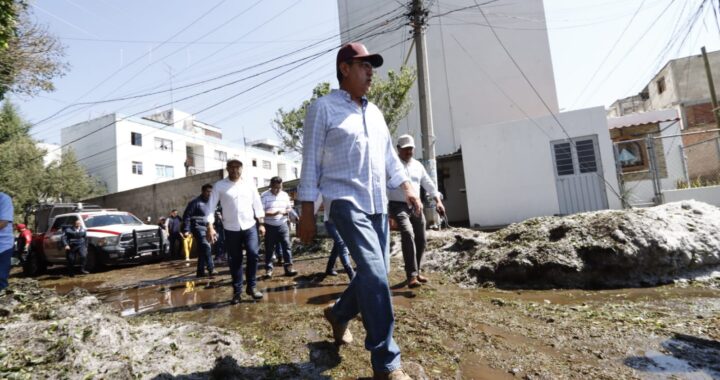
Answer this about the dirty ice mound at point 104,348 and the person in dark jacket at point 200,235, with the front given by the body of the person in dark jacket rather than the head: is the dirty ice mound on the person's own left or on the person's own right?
on the person's own right

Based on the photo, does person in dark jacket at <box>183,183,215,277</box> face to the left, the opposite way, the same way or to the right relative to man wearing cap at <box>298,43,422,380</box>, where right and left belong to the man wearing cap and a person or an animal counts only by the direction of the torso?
the same way

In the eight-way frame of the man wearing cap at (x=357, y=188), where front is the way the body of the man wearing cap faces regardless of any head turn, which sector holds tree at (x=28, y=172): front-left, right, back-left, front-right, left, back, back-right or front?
back

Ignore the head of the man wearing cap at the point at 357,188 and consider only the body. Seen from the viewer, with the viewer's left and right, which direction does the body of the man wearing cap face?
facing the viewer and to the right of the viewer

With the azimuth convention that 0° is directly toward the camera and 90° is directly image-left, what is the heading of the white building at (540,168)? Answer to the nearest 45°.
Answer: approximately 0°

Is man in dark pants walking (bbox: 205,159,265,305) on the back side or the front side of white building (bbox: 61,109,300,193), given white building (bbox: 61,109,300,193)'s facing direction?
on the front side

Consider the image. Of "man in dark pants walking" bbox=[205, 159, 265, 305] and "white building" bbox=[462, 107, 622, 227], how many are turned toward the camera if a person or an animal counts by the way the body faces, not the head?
2

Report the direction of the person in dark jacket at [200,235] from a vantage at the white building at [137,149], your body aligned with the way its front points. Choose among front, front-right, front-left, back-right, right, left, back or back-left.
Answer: front-right

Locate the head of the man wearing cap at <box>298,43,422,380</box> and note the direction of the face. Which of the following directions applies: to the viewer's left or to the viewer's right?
to the viewer's right

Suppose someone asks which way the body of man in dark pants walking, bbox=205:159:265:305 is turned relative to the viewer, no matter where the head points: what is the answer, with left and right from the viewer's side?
facing the viewer

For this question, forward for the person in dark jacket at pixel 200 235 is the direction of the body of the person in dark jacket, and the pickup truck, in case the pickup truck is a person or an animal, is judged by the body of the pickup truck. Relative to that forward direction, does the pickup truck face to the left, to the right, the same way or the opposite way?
the same way

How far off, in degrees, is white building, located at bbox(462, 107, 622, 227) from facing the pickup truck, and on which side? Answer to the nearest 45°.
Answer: approximately 45° to its right

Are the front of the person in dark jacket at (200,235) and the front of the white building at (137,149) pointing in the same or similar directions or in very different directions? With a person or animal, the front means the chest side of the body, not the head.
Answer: same or similar directions

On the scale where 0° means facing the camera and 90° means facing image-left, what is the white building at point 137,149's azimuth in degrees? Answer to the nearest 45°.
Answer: approximately 315°
